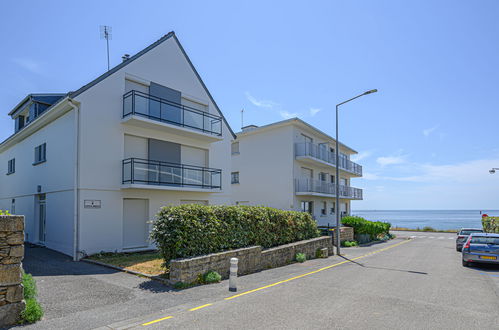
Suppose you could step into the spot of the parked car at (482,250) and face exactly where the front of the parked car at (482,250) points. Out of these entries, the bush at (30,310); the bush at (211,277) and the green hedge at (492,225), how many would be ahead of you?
1

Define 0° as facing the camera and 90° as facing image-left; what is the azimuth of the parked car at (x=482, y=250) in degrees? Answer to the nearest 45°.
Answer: approximately 180°

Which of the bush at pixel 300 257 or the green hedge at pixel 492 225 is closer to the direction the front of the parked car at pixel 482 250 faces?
the green hedge

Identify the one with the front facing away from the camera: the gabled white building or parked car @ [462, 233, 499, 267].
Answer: the parked car

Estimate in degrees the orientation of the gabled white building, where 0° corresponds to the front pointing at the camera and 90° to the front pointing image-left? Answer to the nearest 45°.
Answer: approximately 315°

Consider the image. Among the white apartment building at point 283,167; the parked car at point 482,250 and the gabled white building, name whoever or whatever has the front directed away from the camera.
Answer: the parked car

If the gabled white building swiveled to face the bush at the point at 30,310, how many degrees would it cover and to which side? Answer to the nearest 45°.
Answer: approximately 45° to its right

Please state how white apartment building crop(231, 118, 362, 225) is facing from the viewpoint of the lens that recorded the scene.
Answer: facing the viewer and to the right of the viewer

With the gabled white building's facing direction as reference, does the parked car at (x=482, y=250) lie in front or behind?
in front

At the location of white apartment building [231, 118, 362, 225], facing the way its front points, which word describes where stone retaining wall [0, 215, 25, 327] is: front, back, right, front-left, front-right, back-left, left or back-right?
front-right

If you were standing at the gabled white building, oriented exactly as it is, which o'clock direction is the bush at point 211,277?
The bush is roughly at 1 o'clock from the gabled white building.
